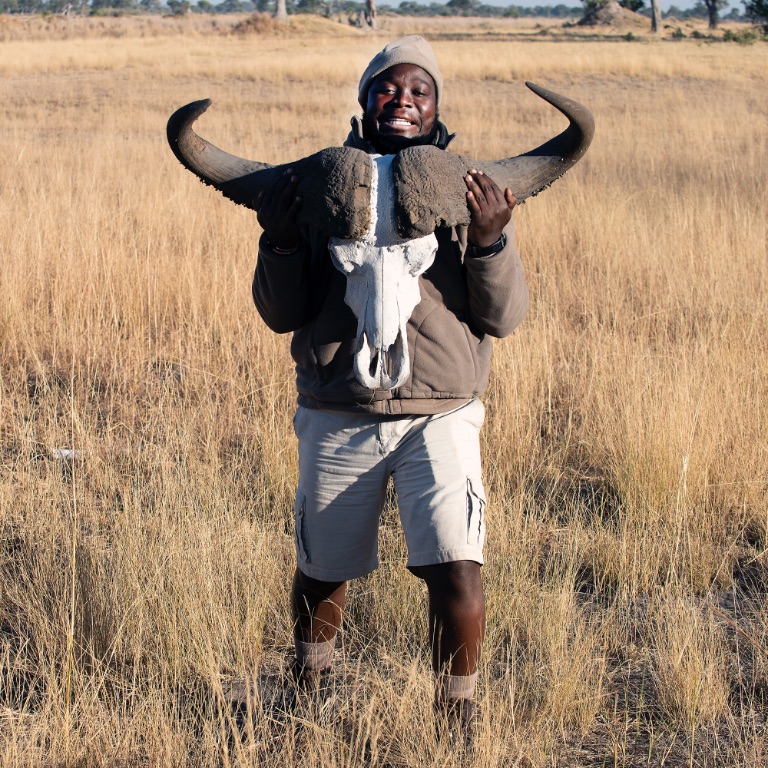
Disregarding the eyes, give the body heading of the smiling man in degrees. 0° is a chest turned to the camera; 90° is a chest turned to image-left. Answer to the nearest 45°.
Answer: approximately 0°
